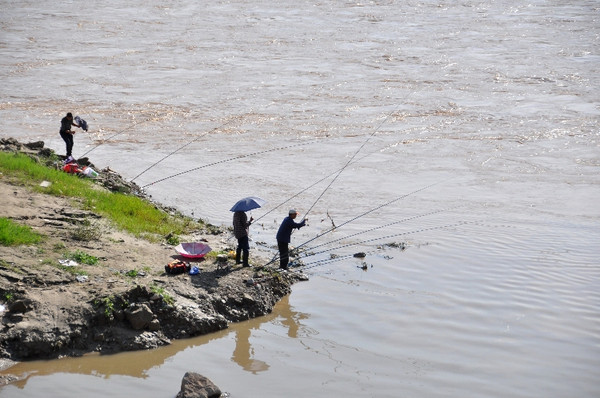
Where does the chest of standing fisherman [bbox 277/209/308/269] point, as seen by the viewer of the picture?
to the viewer's right

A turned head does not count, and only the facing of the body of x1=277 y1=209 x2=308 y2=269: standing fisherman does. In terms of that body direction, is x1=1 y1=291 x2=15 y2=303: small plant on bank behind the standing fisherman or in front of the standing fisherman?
behind

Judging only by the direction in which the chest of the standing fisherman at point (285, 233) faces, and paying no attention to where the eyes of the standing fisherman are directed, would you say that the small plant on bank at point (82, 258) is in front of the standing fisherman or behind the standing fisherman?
behind

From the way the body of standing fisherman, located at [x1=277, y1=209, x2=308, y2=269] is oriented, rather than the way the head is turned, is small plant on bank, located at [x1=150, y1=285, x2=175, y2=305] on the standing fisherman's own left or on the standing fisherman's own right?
on the standing fisherman's own right

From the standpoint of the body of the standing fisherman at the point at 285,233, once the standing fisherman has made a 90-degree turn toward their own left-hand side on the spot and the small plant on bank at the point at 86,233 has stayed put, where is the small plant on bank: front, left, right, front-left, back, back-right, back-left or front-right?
left

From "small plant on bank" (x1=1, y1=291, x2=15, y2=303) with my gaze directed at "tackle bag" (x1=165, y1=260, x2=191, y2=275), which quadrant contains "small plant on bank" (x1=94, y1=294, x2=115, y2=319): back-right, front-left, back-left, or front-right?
front-right

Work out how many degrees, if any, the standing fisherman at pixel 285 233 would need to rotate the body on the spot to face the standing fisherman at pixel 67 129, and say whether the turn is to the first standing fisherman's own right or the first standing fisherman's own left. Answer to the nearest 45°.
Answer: approximately 135° to the first standing fisherman's own left

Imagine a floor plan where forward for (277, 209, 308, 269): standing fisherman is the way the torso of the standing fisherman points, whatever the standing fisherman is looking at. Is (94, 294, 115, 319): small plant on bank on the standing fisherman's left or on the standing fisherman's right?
on the standing fisherman's right

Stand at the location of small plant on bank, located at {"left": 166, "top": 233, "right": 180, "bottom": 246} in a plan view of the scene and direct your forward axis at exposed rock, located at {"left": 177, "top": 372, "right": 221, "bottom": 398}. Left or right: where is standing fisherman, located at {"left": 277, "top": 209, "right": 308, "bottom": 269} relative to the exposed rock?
left

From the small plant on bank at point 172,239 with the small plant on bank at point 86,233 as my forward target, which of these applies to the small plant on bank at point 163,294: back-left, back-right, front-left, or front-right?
front-left

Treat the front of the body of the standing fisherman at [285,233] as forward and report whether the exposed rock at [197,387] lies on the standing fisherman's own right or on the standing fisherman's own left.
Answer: on the standing fisherman's own right

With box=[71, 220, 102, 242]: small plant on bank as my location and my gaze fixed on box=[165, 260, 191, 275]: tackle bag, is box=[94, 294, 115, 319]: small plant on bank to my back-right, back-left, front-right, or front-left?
front-right

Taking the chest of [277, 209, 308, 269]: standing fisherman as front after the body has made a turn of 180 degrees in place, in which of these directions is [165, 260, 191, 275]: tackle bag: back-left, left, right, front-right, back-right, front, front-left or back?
front-left
